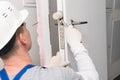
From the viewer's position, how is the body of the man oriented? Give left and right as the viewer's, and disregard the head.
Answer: facing away from the viewer and to the right of the viewer

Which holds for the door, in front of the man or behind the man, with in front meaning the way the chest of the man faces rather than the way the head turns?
in front

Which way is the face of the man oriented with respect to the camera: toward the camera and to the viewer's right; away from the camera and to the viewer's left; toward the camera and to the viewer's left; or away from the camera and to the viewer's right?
away from the camera and to the viewer's right
